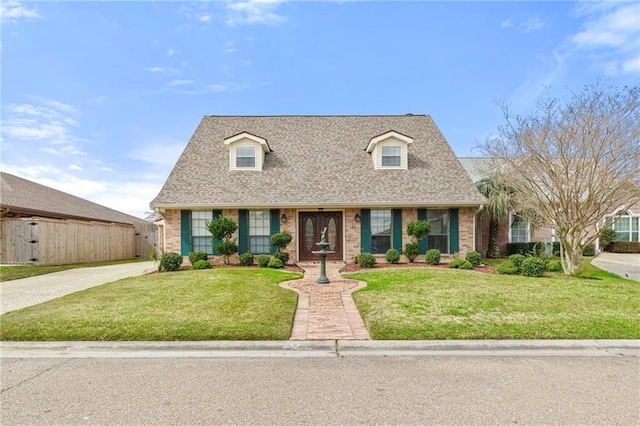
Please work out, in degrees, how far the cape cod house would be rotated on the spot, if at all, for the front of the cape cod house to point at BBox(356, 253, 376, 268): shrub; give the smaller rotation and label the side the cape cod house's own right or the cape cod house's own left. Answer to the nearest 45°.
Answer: approximately 45° to the cape cod house's own left

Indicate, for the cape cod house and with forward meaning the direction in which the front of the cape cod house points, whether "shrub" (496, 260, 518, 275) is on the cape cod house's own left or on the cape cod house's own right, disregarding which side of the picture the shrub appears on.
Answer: on the cape cod house's own left

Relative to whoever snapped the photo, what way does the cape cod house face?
facing the viewer

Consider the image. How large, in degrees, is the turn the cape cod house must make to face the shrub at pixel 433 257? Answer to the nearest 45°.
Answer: approximately 90° to its left

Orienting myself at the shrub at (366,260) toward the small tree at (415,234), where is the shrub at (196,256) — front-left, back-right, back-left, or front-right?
back-left
